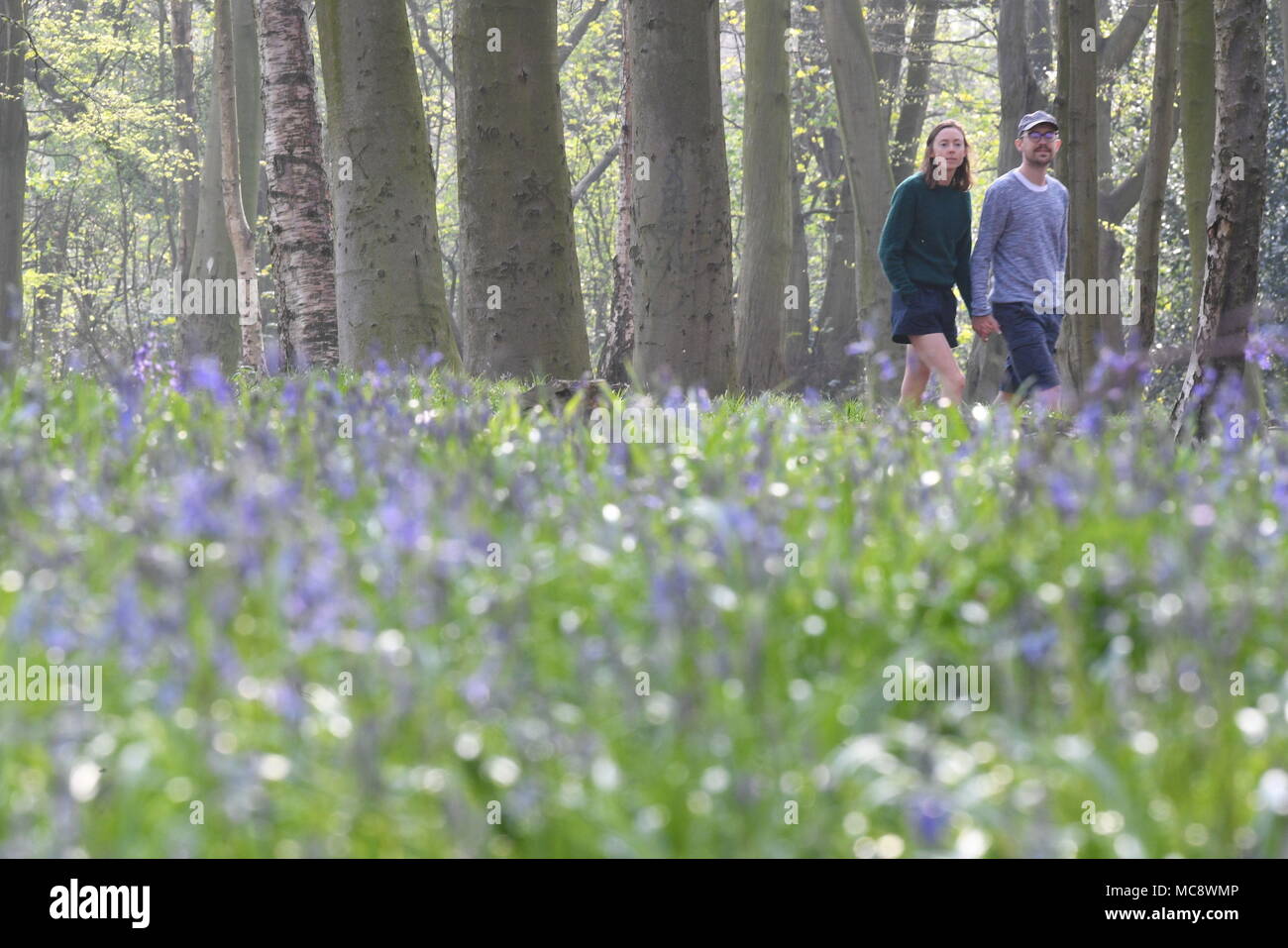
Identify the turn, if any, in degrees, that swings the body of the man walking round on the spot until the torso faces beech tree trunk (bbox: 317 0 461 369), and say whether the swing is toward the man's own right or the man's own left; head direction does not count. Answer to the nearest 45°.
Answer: approximately 135° to the man's own right

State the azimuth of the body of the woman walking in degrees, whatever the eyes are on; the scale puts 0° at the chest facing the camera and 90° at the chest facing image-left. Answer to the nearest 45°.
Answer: approximately 315°

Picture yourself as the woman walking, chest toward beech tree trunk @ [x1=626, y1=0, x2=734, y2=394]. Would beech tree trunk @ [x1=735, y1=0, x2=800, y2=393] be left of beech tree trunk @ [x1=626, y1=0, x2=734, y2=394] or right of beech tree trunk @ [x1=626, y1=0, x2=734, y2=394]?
right

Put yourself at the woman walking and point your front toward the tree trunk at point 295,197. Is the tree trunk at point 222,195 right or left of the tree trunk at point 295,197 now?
right
